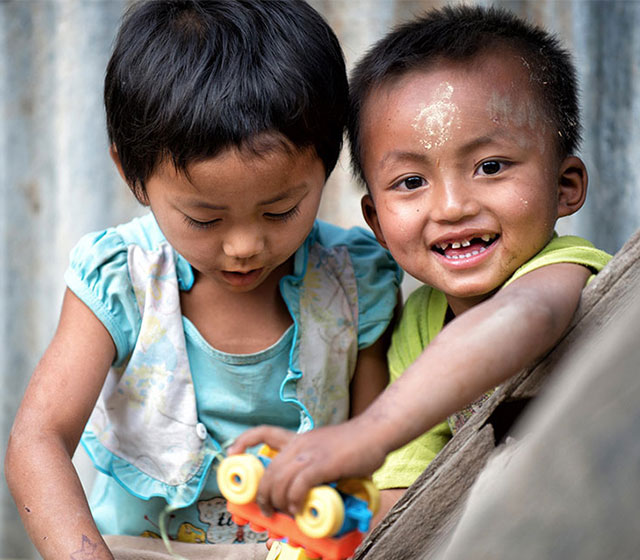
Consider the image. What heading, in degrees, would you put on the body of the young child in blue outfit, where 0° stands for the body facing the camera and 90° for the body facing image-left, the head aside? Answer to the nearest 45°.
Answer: approximately 0°
